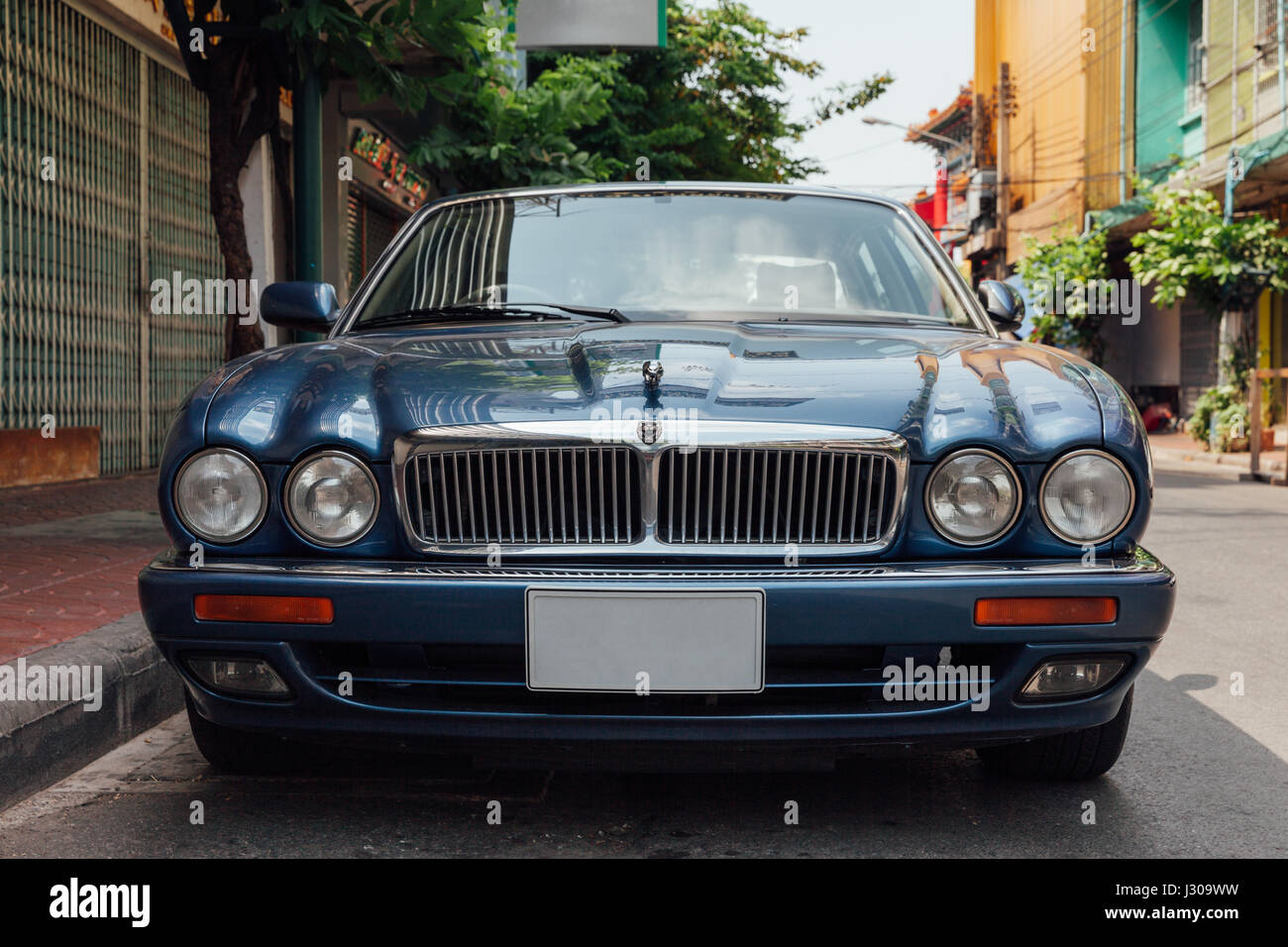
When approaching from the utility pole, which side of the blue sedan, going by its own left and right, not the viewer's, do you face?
back

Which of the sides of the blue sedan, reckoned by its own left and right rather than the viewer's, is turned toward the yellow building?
back

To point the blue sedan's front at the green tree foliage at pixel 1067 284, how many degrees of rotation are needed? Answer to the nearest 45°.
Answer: approximately 180°

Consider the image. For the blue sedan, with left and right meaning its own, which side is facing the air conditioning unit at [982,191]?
back

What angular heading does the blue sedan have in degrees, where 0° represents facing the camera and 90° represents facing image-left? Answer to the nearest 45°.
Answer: approximately 0°
